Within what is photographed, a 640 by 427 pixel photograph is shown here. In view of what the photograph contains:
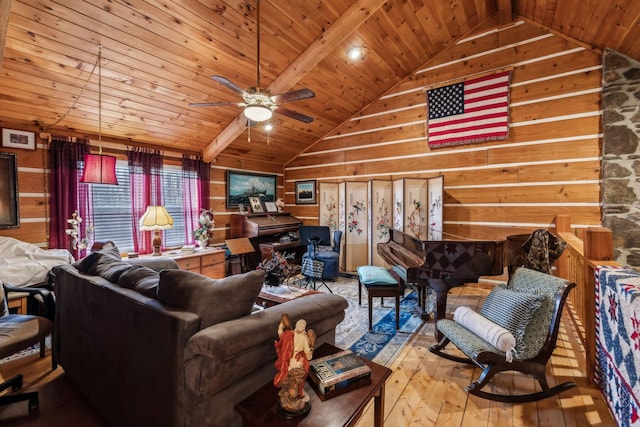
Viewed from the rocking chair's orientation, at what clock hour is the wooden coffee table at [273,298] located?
The wooden coffee table is roughly at 1 o'clock from the rocking chair.

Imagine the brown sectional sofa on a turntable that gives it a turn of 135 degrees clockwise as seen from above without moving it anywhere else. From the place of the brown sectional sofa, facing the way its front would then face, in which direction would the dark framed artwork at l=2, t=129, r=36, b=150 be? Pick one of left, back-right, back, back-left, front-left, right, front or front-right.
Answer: back-right

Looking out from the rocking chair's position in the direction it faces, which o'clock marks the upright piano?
The upright piano is roughly at 2 o'clock from the rocking chair.

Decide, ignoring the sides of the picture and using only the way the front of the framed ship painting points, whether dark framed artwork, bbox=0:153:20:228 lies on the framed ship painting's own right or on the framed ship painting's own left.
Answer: on the framed ship painting's own right

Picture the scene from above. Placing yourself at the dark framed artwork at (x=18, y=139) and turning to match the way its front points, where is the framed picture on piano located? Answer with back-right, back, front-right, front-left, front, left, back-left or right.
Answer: front-left

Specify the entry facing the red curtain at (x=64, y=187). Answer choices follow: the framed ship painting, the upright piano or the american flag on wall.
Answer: the american flag on wall

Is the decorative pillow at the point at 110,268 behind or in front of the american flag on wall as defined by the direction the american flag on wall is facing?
in front

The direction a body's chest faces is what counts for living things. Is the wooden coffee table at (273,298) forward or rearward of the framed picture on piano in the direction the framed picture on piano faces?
forward

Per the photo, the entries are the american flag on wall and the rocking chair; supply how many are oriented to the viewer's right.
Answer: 0

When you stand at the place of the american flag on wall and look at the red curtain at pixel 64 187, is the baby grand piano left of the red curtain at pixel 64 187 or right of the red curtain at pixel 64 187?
left

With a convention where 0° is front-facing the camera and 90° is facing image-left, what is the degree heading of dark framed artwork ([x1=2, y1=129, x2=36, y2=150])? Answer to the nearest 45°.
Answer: approximately 315°

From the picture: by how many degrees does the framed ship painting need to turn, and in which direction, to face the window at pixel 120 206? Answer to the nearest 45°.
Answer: approximately 90° to its right

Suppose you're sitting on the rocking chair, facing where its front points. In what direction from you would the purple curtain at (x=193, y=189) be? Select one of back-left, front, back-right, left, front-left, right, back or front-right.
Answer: front-right

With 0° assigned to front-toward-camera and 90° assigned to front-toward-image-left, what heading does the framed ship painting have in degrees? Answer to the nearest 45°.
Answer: approximately 315°

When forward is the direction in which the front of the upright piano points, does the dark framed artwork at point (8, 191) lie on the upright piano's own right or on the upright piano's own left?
on the upright piano's own right

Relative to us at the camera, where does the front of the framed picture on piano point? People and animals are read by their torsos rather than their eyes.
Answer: facing the viewer and to the right of the viewer
